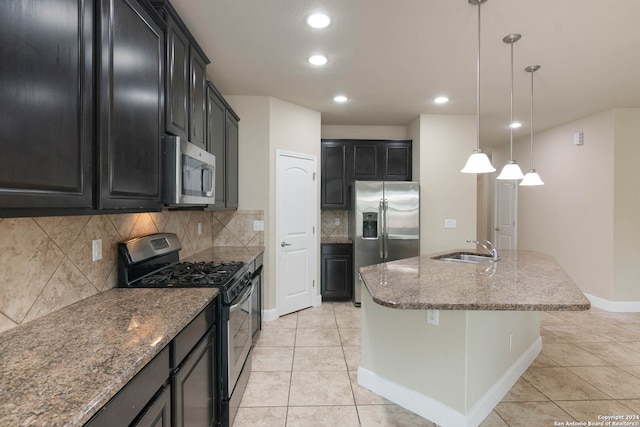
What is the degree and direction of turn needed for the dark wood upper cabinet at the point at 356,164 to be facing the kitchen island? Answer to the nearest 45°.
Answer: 0° — it already faces it

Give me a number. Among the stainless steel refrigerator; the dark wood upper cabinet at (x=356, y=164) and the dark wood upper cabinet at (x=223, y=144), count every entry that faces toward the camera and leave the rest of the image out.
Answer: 2

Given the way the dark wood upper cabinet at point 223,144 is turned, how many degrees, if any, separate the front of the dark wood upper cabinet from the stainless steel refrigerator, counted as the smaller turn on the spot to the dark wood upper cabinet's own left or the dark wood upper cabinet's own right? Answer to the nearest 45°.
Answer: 0° — it already faces it

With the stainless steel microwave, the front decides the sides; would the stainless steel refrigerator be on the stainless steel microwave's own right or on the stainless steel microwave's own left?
on the stainless steel microwave's own left

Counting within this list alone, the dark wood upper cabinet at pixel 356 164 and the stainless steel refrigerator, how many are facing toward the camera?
2

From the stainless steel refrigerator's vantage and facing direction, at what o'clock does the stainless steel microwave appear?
The stainless steel microwave is roughly at 1 o'clock from the stainless steel refrigerator.

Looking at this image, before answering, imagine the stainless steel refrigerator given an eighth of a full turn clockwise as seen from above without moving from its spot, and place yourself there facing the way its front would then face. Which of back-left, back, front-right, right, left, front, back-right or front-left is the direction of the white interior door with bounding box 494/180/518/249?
back

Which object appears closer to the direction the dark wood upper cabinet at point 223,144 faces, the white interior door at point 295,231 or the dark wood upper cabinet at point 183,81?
the white interior door

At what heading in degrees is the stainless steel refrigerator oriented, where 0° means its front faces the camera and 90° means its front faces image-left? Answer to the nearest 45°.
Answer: approximately 0°

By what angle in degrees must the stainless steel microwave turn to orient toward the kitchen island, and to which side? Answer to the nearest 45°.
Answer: approximately 45° to its left

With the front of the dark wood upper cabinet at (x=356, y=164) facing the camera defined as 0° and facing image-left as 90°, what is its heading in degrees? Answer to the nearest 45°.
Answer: approximately 0°

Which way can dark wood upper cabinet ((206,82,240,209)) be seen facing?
to the viewer's right
